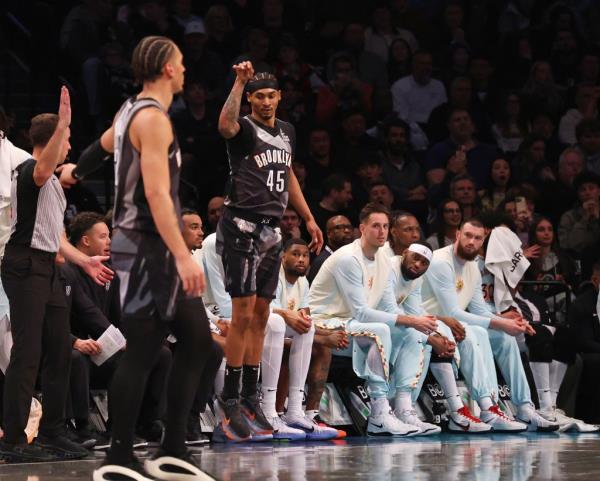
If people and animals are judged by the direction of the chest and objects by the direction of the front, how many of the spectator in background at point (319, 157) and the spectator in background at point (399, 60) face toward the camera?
2

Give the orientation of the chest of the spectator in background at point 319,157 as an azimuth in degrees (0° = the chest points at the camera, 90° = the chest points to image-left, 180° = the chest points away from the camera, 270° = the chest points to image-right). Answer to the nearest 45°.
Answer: approximately 0°

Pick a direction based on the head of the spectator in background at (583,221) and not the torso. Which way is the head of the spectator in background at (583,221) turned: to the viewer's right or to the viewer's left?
to the viewer's left

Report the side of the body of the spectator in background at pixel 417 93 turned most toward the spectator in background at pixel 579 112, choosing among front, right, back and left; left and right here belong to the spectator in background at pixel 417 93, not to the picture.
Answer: left

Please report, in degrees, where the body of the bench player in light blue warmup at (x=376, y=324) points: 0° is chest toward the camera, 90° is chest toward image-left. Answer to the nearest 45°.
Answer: approximately 315°

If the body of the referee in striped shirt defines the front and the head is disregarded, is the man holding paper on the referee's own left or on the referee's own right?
on the referee's own left

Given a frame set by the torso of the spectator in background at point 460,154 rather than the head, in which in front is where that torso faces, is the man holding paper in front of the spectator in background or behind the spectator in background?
in front

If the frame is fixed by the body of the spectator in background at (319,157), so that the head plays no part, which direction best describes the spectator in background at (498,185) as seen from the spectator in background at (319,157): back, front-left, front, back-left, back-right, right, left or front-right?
left

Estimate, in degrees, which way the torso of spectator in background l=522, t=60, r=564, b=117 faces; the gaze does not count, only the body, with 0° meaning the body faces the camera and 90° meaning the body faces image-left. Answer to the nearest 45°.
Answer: approximately 0°
